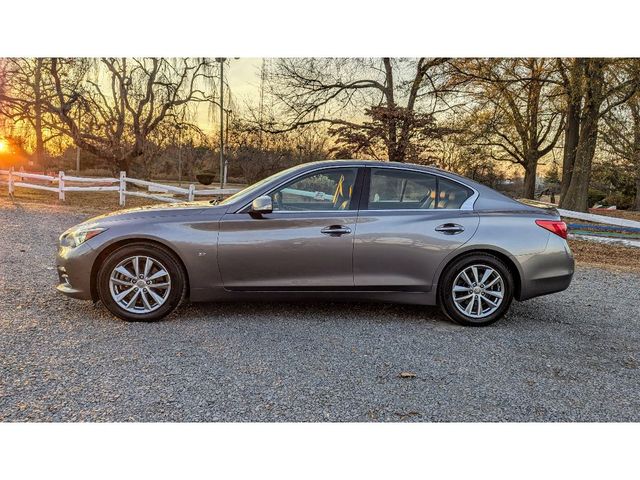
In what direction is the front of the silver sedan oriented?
to the viewer's left

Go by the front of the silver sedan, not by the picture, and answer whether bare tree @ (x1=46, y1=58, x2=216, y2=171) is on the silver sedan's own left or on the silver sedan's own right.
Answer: on the silver sedan's own right

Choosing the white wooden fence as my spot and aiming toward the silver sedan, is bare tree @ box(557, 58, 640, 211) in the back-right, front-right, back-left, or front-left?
front-left

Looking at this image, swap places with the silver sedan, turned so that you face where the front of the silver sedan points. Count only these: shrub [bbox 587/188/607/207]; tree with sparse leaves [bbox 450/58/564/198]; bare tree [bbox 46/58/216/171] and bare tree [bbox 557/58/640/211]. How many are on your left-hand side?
0

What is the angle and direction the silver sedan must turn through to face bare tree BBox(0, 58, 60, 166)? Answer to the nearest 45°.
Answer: approximately 45° to its right

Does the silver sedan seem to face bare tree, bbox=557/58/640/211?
no

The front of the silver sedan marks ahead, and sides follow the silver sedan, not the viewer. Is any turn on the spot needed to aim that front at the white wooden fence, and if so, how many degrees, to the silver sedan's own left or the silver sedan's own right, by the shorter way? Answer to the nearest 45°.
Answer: approximately 45° to the silver sedan's own right

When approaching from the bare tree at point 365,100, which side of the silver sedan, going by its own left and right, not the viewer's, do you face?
right

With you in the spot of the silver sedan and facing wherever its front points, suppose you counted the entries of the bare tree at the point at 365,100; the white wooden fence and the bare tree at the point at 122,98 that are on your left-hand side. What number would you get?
0
